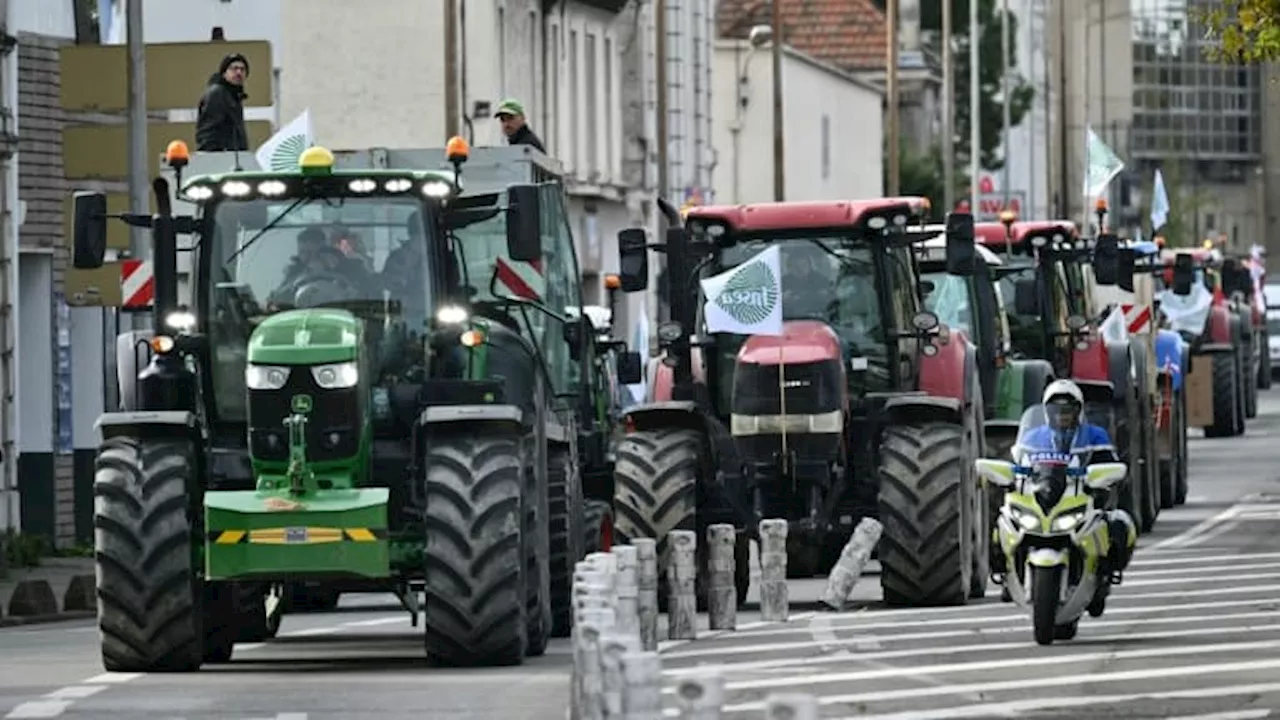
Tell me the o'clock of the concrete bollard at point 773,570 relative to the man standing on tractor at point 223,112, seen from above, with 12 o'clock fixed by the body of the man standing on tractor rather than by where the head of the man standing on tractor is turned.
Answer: The concrete bollard is roughly at 11 o'clock from the man standing on tractor.

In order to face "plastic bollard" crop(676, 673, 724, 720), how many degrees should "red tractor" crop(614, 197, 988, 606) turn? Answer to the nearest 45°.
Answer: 0° — it already faces it

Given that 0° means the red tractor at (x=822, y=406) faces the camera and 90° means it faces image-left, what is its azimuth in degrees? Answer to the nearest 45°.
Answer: approximately 0°

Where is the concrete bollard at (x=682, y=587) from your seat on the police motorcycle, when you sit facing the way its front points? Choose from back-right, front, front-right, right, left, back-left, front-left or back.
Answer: right

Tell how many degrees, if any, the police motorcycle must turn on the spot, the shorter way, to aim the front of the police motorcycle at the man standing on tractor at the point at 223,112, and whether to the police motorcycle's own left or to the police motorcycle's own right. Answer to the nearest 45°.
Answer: approximately 90° to the police motorcycle's own right

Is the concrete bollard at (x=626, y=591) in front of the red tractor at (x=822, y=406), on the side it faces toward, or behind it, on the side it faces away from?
in front

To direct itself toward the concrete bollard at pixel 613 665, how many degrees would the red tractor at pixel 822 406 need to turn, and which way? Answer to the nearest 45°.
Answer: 0° — it already faces it

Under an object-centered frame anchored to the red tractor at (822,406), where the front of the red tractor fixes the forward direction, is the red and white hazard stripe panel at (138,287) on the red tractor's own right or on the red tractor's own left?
on the red tractor's own right

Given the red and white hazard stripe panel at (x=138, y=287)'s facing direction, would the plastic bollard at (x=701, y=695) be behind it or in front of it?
in front
